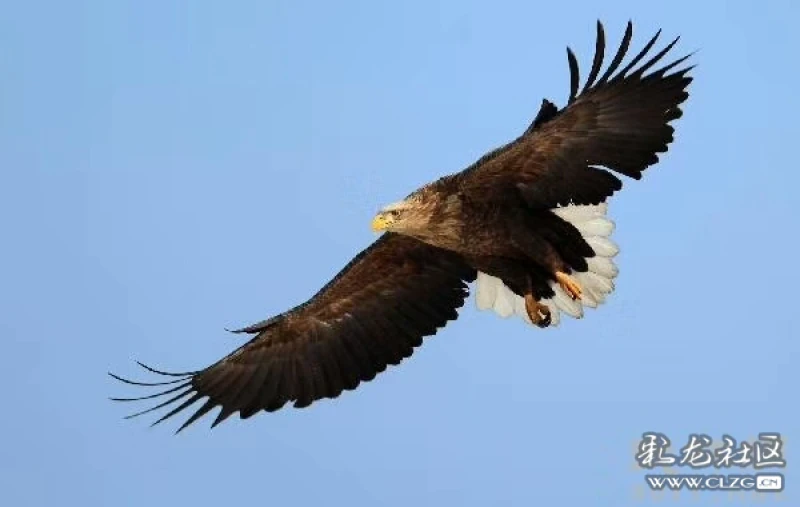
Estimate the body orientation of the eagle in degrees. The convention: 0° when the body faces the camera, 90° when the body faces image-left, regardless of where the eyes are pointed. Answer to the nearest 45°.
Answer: approximately 45°
